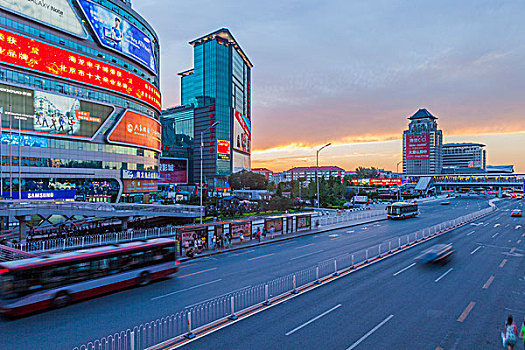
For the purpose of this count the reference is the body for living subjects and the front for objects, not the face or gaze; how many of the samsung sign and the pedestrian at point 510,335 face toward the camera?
1

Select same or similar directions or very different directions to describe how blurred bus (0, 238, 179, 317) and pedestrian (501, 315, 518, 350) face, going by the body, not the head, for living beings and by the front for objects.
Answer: very different directions

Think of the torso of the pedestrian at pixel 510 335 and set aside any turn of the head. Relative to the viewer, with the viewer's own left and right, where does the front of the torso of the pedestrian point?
facing away from the viewer

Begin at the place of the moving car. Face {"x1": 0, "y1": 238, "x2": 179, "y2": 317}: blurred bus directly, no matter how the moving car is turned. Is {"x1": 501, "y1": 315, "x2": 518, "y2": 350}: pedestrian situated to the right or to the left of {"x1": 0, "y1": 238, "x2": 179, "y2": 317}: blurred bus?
left

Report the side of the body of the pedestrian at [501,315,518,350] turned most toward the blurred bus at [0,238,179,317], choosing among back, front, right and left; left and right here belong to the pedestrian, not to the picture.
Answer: left

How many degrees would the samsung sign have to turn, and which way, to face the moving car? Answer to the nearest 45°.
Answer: approximately 45° to its left

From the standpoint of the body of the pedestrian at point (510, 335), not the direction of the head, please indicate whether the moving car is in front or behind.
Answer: in front

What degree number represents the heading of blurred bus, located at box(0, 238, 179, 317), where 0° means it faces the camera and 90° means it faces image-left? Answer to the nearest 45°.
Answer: approximately 45°

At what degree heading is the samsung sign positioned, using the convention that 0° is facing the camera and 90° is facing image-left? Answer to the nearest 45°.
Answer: approximately 0°

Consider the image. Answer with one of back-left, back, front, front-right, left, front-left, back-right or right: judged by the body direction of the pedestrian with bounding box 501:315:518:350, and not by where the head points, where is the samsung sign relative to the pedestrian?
left

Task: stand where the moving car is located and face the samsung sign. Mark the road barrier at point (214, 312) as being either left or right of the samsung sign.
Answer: left
